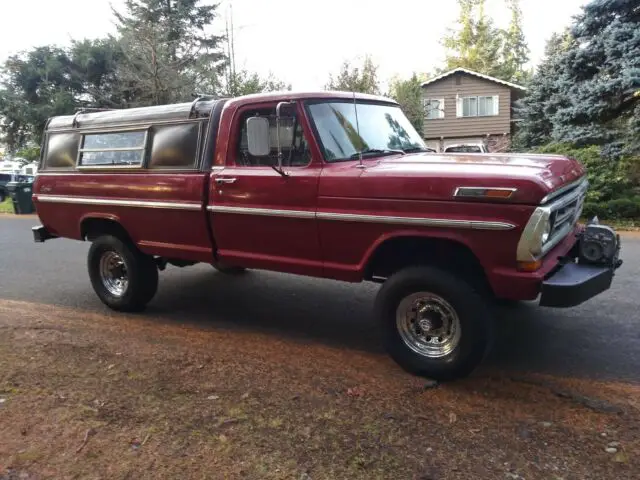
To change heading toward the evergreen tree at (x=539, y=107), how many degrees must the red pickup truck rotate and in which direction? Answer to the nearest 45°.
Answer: approximately 90° to its left

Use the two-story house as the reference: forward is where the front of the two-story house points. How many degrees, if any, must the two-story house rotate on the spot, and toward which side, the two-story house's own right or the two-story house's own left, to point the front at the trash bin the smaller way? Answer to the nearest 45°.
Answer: approximately 45° to the two-story house's own right

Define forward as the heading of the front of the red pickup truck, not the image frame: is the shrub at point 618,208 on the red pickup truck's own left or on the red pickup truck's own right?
on the red pickup truck's own left

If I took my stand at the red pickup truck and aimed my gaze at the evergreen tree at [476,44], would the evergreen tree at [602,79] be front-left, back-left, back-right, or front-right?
front-right

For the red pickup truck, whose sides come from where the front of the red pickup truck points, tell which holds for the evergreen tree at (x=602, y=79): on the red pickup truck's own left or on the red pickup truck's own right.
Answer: on the red pickup truck's own left

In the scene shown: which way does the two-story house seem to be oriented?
toward the camera

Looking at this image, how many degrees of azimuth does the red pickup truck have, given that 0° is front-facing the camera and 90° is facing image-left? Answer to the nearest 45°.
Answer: approximately 315°

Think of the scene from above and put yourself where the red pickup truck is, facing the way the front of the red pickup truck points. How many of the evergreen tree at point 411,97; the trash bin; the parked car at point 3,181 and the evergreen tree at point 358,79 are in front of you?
0

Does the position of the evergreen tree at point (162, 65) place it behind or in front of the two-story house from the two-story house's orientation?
in front

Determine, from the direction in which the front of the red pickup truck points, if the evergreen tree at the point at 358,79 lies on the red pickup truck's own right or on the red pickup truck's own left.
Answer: on the red pickup truck's own left

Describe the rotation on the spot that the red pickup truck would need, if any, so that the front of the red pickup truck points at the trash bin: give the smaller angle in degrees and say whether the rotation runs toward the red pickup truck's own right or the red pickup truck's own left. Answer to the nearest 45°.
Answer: approximately 180°

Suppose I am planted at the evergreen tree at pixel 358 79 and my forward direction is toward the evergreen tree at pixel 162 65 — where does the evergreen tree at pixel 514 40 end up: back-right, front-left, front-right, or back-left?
back-right

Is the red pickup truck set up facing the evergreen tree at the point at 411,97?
no

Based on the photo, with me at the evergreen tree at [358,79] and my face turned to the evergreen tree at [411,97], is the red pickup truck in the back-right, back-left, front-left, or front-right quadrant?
back-right

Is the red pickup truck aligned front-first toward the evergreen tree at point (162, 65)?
no

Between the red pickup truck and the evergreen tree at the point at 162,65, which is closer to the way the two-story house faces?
the red pickup truck

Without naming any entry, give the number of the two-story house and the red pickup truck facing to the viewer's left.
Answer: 0
